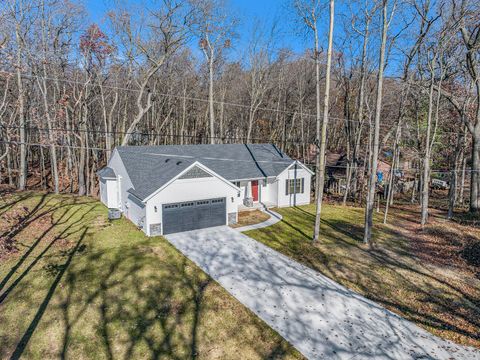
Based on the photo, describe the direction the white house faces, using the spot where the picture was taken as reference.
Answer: facing the viewer and to the right of the viewer
